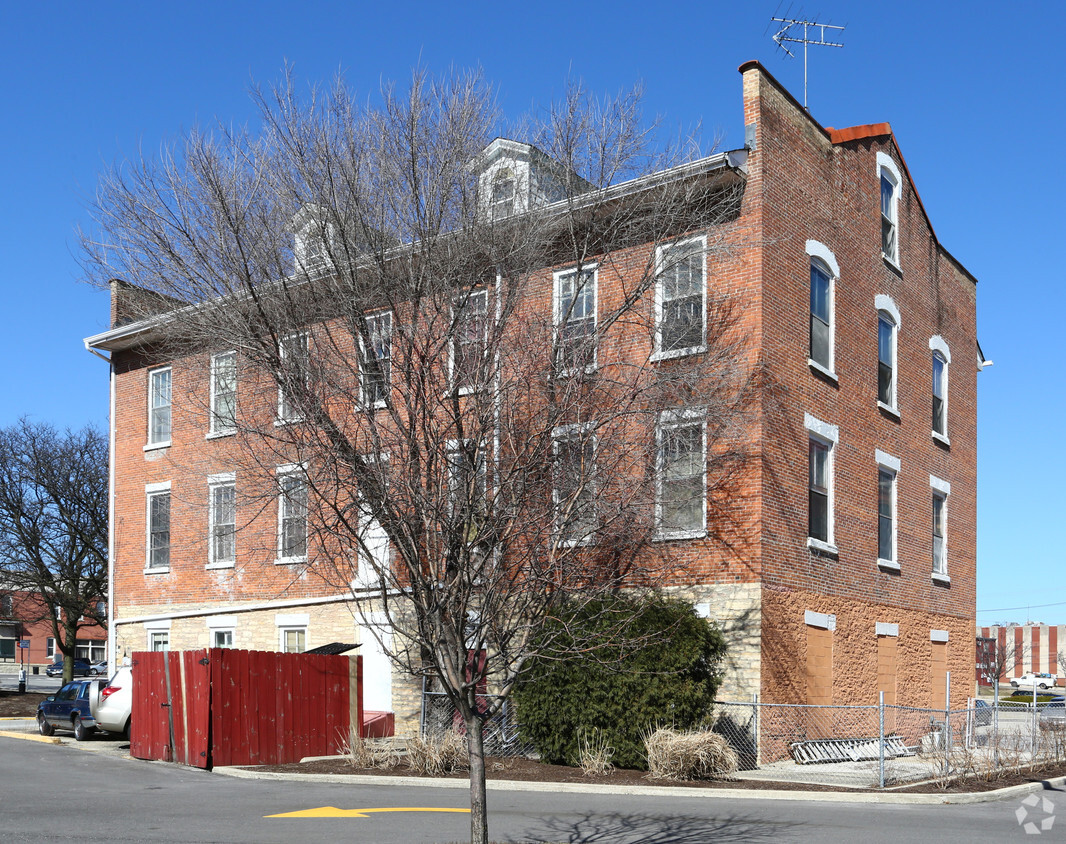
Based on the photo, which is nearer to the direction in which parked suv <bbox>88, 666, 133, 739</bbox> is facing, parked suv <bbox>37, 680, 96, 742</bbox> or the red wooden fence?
the parked suv
